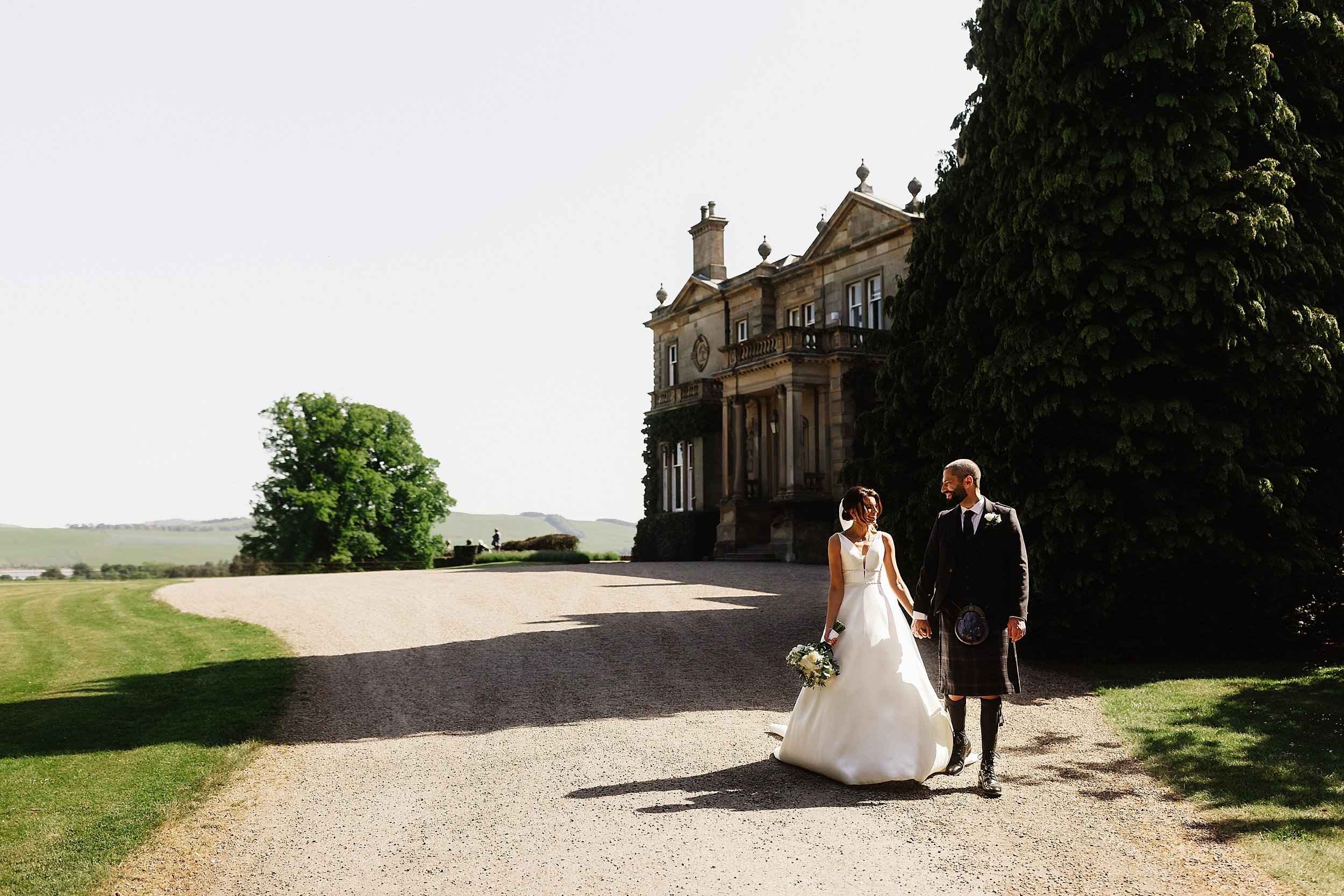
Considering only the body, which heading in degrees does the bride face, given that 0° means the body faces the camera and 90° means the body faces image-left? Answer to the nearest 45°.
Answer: approximately 0°

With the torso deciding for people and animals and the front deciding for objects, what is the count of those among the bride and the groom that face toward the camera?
2

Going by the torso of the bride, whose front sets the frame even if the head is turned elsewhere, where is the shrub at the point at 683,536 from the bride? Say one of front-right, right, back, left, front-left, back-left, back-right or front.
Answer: back

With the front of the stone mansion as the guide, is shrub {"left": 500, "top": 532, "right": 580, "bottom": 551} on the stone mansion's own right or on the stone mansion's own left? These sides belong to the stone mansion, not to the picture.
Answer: on the stone mansion's own right

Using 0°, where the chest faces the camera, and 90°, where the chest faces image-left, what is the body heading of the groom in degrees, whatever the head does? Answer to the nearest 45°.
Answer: approximately 0°

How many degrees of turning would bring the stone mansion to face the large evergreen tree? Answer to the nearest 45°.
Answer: approximately 45° to its left

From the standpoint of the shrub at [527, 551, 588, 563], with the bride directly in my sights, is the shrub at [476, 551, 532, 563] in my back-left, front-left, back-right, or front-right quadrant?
back-right

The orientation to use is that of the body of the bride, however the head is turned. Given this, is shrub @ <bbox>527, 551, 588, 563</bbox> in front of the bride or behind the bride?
behind
